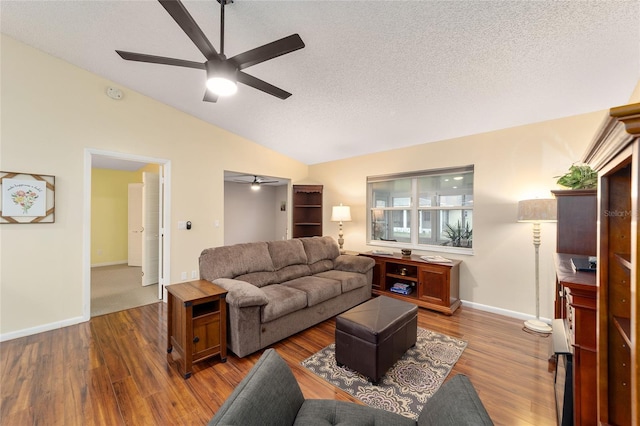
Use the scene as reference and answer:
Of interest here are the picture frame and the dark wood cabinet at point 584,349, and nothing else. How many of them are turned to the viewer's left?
1

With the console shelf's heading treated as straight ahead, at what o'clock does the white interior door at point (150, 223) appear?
The white interior door is roughly at 1 o'clock from the console shelf.

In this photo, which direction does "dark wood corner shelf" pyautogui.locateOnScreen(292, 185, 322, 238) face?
toward the camera

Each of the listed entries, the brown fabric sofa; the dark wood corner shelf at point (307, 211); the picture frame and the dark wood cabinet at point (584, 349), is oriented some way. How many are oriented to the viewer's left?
1

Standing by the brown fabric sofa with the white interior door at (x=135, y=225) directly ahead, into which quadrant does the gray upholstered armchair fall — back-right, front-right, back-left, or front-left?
back-left

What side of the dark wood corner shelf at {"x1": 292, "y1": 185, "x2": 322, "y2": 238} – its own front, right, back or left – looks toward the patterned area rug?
front

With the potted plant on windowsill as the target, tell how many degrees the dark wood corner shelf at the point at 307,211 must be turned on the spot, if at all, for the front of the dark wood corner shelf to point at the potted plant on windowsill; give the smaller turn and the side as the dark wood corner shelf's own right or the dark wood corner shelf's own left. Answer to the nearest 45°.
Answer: approximately 45° to the dark wood corner shelf's own left

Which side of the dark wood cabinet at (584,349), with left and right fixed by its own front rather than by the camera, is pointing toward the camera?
left

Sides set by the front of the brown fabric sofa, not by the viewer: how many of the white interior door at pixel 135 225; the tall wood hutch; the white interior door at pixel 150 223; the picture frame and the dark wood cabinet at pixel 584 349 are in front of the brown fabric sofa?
2

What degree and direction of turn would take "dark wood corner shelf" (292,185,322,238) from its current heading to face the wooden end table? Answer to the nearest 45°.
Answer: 0° — it already faces it

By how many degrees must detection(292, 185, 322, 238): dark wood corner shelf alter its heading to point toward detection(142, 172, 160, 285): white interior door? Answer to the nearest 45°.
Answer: approximately 90° to its right

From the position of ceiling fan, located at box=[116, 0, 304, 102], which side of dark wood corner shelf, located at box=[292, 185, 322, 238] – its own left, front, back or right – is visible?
front
